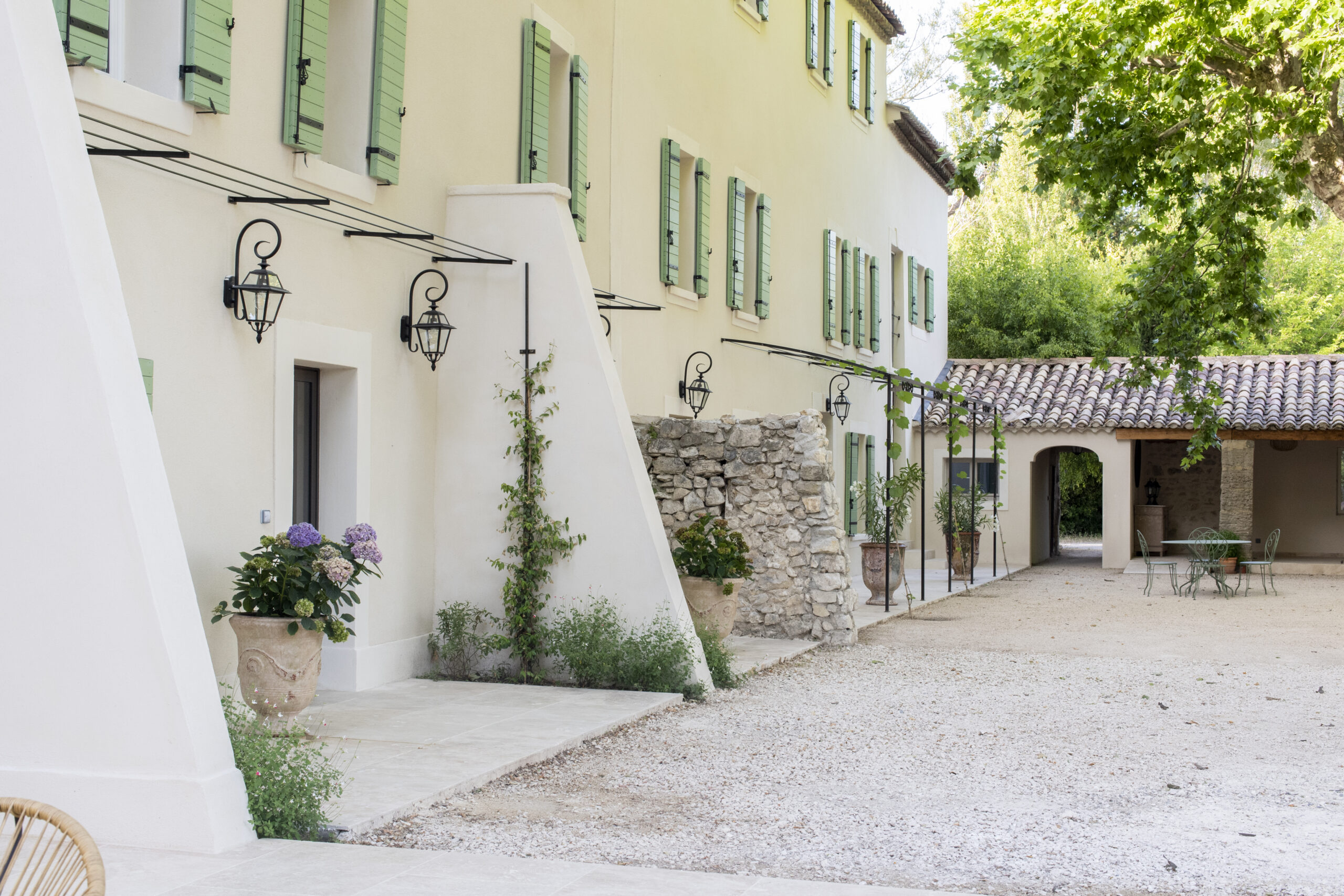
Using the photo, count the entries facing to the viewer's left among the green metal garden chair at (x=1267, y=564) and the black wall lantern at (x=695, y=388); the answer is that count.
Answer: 1

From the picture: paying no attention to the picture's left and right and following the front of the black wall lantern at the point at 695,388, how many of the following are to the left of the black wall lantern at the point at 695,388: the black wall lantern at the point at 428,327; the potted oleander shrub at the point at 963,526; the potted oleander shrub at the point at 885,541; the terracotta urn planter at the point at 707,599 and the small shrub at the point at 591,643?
2

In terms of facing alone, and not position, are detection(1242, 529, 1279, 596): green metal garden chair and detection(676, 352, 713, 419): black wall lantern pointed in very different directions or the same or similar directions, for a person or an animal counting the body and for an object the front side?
very different directions

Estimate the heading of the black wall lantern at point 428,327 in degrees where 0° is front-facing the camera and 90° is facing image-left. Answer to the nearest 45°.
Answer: approximately 315°

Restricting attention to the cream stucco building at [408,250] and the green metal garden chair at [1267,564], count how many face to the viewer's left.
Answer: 1

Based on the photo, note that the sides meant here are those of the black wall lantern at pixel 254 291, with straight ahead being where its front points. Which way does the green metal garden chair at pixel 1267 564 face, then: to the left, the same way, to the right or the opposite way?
the opposite way

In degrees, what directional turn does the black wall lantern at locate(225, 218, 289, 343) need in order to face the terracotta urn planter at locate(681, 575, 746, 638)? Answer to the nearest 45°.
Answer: approximately 90° to its left

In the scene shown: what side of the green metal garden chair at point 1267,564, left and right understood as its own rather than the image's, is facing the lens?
left

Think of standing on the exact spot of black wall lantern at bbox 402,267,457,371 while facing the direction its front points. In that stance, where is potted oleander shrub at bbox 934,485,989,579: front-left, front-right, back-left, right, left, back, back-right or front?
left

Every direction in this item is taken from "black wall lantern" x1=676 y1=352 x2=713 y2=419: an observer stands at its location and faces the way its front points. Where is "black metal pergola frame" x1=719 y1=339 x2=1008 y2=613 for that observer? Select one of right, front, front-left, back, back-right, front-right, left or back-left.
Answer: left

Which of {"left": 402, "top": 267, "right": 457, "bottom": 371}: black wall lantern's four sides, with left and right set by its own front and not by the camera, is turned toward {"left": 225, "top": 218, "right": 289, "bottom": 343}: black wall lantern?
right

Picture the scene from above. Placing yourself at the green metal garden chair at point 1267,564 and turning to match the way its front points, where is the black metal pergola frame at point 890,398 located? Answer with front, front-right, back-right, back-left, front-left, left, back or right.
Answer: front-left

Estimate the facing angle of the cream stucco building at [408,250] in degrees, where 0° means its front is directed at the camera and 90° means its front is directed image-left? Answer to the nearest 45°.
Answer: approximately 315°

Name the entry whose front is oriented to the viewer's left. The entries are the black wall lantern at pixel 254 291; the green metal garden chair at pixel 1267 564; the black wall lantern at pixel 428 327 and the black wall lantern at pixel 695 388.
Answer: the green metal garden chair

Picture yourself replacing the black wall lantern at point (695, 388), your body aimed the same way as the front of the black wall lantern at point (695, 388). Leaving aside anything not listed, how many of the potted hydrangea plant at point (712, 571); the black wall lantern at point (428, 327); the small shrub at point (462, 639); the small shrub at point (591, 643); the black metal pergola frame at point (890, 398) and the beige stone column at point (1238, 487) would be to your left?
2
